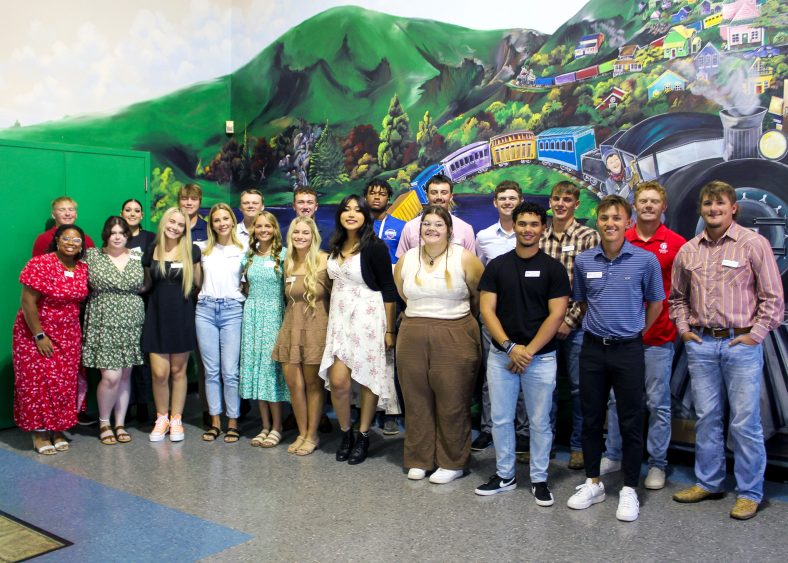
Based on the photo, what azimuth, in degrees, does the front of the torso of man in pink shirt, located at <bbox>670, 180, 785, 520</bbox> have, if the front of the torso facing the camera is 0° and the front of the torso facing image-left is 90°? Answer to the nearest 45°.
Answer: approximately 45°

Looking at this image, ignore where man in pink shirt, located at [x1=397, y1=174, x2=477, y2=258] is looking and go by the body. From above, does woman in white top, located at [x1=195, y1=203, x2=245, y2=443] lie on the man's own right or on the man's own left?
on the man's own right

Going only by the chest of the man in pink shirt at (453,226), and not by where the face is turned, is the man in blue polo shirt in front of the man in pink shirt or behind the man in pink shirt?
in front

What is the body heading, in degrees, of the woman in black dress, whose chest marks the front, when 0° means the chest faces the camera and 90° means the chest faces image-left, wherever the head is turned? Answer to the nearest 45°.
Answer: approximately 0°

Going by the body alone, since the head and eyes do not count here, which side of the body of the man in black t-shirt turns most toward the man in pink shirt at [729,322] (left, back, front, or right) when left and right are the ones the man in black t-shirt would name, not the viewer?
left

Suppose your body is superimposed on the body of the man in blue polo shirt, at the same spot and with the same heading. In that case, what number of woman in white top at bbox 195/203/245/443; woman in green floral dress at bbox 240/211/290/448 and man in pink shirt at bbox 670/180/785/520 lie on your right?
2

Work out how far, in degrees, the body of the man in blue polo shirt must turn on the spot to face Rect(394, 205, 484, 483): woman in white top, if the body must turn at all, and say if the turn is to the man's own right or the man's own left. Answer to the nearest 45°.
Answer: approximately 90° to the man's own right

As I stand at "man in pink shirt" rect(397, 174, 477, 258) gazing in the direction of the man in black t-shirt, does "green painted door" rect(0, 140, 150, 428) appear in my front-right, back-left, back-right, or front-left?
back-right
